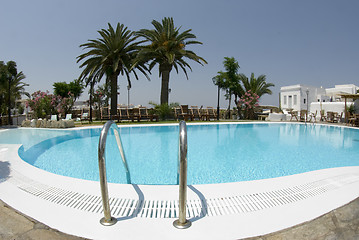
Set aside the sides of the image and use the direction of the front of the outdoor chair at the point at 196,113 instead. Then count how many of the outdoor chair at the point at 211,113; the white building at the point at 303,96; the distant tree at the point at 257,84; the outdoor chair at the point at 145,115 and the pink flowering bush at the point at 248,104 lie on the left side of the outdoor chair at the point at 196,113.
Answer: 4

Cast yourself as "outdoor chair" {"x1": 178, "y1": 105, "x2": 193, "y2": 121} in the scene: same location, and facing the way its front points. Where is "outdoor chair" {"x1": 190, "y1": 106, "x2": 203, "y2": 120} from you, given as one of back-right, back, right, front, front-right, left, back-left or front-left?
left

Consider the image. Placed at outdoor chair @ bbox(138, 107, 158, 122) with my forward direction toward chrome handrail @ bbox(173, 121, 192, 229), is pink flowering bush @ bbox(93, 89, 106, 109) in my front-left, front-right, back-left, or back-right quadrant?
back-right

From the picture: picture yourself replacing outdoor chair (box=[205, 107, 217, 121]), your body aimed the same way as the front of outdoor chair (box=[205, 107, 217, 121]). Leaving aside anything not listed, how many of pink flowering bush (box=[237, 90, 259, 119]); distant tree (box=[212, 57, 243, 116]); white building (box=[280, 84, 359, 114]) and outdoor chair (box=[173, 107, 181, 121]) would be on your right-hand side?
1

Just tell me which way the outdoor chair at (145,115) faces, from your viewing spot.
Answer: facing the viewer and to the right of the viewer

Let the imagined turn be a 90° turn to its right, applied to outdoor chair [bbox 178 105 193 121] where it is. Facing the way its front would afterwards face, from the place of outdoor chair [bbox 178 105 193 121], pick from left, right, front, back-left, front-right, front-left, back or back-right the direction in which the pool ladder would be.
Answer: front-left

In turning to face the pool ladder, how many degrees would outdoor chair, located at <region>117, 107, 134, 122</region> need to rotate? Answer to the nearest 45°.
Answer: approximately 45° to its right
